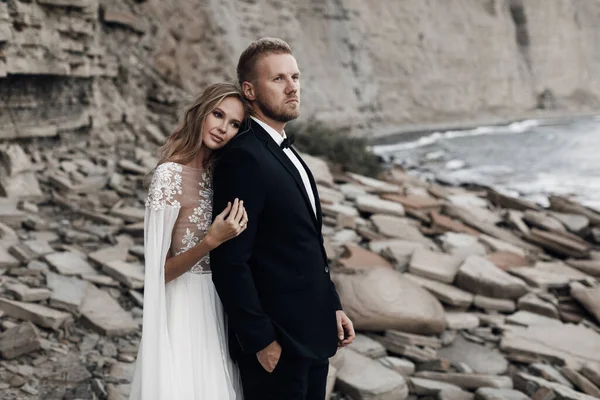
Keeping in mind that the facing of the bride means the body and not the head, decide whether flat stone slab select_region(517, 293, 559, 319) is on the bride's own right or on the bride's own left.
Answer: on the bride's own left

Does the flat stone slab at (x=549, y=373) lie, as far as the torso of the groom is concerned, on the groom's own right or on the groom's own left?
on the groom's own left

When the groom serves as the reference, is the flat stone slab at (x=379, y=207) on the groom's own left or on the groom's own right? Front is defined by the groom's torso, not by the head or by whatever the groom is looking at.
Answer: on the groom's own left

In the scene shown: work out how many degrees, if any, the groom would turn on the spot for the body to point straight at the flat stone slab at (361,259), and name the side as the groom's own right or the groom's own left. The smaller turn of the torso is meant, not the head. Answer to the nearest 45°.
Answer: approximately 135° to the groom's own left

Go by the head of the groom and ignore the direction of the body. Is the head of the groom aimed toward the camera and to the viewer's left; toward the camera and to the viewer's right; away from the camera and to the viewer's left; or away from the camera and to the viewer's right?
toward the camera and to the viewer's right

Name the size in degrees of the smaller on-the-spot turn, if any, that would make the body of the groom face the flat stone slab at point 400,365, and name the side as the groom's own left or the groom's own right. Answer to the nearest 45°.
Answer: approximately 135° to the groom's own left

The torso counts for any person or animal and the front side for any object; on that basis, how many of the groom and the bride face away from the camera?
0

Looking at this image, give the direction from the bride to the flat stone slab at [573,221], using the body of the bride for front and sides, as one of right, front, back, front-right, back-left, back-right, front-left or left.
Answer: left

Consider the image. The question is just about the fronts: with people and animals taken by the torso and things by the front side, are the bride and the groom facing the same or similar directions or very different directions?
same or similar directions

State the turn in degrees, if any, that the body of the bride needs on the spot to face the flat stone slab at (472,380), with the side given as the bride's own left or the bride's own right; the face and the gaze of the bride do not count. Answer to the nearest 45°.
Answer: approximately 90° to the bride's own left

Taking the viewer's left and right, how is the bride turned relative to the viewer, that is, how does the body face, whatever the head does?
facing the viewer and to the right of the viewer

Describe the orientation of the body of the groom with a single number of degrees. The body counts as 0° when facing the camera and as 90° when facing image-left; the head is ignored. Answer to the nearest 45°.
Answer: approximately 315°

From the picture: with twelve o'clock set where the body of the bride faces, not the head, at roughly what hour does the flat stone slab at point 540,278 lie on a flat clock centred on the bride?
The flat stone slab is roughly at 9 o'clock from the bride.
